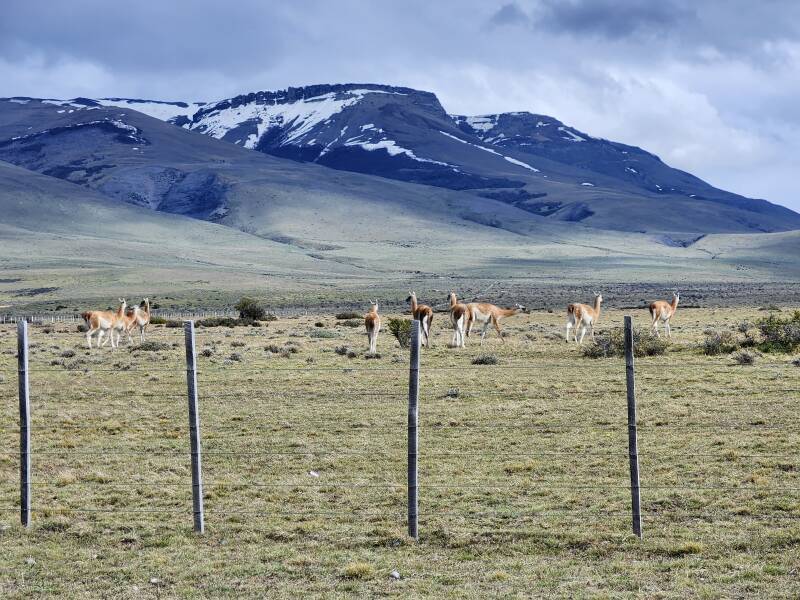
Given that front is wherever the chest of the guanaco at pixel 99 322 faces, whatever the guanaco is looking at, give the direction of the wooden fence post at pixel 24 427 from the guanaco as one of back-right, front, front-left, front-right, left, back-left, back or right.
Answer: right

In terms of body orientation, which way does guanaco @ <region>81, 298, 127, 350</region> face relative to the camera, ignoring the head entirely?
to the viewer's right

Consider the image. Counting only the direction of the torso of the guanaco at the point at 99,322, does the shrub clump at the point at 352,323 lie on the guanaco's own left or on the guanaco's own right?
on the guanaco's own left

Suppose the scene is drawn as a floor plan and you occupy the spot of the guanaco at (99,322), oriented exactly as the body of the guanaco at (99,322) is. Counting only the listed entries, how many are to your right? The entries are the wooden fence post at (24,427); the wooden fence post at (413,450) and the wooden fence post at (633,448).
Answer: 3

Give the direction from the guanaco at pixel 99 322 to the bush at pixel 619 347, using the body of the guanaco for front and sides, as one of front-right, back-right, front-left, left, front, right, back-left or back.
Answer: front-right

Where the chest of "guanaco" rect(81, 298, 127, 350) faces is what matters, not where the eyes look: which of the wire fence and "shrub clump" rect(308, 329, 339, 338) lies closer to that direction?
the shrub clump

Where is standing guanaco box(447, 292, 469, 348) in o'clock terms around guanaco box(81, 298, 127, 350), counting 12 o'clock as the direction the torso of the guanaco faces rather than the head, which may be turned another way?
The standing guanaco is roughly at 1 o'clock from the guanaco.

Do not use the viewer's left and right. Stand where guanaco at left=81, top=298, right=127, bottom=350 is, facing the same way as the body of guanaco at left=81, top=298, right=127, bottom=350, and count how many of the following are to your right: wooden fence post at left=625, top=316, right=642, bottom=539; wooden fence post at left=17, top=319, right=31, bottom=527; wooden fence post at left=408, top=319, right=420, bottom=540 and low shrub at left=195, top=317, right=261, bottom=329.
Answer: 3

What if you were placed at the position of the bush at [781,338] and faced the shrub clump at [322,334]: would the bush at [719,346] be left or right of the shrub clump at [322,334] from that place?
left

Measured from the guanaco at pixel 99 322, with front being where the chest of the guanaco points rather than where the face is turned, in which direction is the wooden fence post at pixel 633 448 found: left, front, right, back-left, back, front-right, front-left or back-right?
right

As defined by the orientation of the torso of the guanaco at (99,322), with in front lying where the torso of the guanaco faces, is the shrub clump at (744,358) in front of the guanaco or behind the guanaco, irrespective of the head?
in front

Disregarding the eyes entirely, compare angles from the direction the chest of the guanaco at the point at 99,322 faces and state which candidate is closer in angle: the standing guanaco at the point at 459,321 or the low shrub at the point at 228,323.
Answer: the standing guanaco

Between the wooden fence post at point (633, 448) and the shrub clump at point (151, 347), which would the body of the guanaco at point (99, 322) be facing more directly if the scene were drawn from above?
the shrub clump

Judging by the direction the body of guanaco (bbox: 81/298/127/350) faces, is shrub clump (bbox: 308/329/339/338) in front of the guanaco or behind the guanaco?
in front

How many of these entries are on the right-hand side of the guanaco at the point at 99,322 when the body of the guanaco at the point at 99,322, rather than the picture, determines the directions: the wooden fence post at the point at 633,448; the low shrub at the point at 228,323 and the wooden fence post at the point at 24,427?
2
